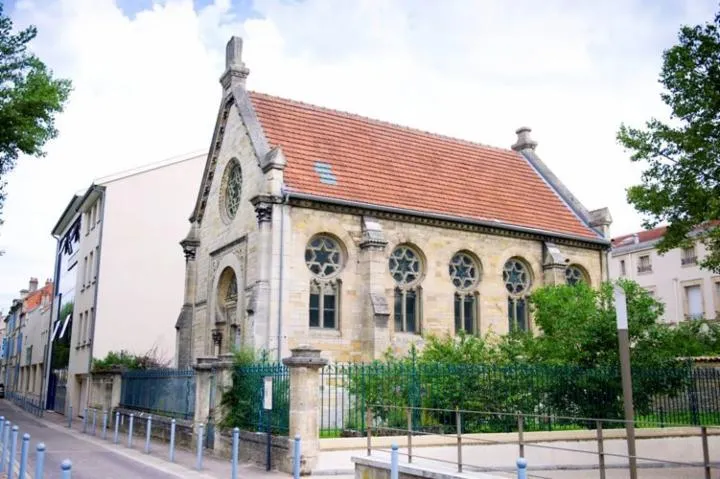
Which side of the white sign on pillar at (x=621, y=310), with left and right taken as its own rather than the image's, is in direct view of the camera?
front

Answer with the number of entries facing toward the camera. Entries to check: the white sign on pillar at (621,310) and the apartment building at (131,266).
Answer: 1

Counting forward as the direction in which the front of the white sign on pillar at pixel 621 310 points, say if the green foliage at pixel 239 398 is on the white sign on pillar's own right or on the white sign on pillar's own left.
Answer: on the white sign on pillar's own right

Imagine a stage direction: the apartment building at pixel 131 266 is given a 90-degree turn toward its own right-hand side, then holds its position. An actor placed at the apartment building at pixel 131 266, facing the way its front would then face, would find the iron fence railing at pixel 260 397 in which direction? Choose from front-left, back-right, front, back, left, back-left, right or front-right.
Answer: back

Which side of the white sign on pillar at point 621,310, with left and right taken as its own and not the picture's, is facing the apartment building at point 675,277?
back

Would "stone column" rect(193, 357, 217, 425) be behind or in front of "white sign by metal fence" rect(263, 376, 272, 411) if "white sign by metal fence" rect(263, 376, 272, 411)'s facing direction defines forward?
behind

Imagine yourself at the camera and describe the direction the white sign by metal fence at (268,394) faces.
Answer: facing the viewer

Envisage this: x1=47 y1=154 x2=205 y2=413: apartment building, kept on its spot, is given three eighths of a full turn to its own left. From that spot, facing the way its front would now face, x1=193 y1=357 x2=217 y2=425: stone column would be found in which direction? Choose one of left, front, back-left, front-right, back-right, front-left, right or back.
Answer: front-right

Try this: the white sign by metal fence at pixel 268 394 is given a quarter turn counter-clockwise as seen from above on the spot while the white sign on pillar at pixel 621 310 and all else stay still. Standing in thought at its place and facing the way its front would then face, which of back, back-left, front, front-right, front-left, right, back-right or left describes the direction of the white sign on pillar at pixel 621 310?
front-right

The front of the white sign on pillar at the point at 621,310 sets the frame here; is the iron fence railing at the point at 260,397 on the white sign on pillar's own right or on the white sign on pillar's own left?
on the white sign on pillar's own right

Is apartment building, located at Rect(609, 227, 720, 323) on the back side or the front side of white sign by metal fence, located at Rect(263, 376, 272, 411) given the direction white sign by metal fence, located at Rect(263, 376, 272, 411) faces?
on the back side

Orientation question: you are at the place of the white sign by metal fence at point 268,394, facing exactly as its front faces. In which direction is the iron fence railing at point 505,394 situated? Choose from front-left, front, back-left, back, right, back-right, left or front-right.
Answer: left

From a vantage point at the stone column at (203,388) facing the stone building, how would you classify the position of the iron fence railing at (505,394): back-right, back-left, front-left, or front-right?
front-right

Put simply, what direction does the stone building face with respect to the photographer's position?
facing the viewer and to the left of the viewer
